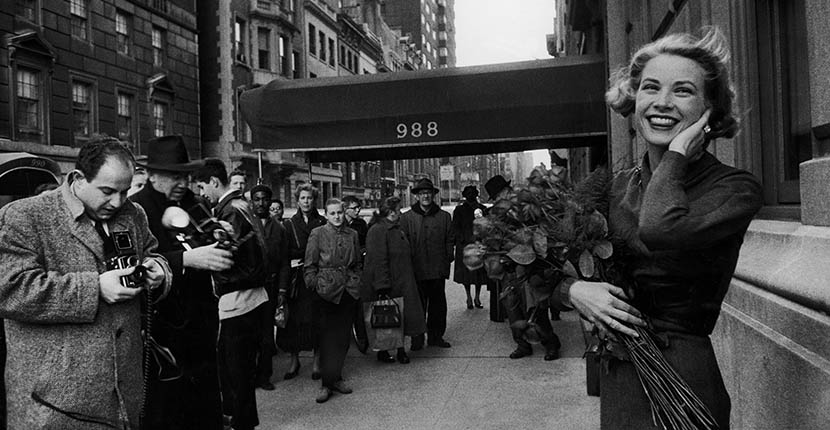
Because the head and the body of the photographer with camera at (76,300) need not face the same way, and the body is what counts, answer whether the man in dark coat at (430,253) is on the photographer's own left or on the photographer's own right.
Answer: on the photographer's own left

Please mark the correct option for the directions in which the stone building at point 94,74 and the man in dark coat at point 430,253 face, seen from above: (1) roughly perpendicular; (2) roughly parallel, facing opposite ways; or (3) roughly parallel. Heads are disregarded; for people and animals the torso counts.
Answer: roughly perpendicular

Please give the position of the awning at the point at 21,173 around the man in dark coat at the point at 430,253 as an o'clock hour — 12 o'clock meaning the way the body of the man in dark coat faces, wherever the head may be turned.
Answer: The awning is roughly at 4 o'clock from the man in dark coat.

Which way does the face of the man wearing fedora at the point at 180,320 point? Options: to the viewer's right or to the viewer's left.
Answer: to the viewer's right
